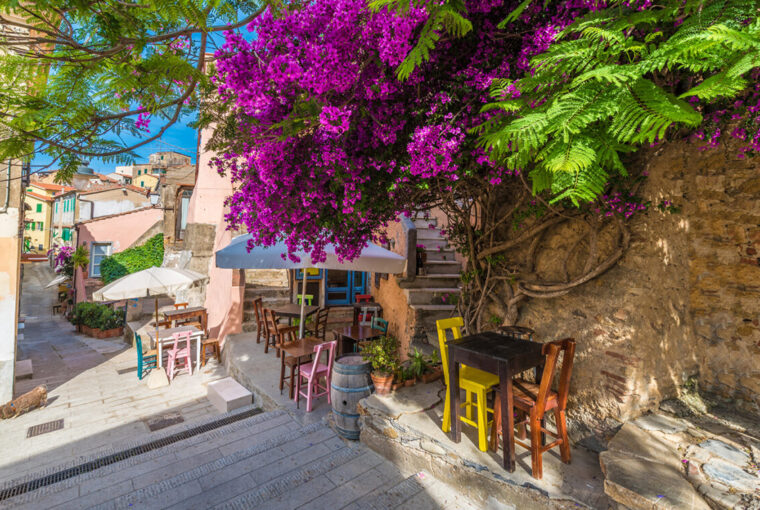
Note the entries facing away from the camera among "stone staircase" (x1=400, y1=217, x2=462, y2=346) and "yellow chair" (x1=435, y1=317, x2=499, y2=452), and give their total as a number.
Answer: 0

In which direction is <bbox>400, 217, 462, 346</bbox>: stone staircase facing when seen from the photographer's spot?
facing the viewer

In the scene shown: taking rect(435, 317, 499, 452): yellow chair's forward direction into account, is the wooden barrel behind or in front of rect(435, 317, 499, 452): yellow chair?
behind

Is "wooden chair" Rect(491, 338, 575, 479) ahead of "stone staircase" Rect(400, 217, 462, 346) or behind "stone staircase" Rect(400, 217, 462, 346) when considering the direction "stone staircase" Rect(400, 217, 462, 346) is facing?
ahead

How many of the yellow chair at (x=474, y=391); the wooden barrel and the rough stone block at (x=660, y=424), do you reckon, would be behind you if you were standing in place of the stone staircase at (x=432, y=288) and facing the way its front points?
0

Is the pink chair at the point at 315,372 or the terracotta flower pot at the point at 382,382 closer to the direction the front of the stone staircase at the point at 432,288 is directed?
the terracotta flower pot

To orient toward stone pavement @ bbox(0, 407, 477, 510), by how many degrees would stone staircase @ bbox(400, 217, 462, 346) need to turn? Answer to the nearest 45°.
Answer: approximately 45° to its right

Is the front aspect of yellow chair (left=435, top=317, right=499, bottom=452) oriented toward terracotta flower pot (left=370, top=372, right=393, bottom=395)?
no

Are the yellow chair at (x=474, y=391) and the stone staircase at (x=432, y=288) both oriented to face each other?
no

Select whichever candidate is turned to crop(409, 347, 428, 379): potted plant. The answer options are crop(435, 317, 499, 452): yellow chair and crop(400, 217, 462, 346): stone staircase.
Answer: the stone staircase

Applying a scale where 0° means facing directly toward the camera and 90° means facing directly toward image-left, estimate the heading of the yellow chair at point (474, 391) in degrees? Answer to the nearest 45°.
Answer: approximately 315°

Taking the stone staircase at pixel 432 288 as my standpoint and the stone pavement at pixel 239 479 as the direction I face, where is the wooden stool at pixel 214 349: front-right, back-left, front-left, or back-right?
front-right

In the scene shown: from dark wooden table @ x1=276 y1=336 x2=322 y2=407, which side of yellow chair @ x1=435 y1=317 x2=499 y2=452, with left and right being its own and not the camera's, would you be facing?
back

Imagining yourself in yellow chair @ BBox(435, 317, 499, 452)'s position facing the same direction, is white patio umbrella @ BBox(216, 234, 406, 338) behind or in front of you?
behind
